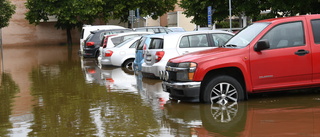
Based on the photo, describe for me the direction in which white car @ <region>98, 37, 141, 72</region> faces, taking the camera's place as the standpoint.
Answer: facing away from the viewer and to the right of the viewer

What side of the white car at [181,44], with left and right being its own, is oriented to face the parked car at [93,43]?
left

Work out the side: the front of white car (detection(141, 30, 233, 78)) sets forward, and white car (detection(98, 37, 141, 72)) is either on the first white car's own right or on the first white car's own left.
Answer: on the first white car's own left

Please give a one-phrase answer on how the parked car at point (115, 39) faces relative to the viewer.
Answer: facing away from the viewer and to the right of the viewer

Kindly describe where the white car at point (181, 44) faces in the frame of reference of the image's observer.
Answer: facing away from the viewer and to the right of the viewer

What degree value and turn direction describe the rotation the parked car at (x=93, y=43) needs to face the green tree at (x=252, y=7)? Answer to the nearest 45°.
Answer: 0° — it already faces it

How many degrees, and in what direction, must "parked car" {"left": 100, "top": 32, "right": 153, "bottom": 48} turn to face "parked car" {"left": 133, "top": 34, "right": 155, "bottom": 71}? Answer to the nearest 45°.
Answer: approximately 135° to its right

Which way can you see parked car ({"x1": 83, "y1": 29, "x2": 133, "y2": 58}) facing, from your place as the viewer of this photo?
facing away from the viewer and to the right of the viewer

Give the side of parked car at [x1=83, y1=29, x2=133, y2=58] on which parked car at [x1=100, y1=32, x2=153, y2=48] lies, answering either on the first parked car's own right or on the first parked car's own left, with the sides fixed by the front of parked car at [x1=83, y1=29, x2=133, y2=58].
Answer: on the first parked car's own right
